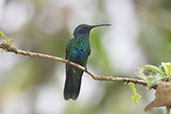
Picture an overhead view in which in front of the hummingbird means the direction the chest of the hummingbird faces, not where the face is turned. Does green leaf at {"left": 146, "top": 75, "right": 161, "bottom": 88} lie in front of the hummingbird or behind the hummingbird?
in front

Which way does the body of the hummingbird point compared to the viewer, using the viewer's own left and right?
facing the viewer and to the right of the viewer
